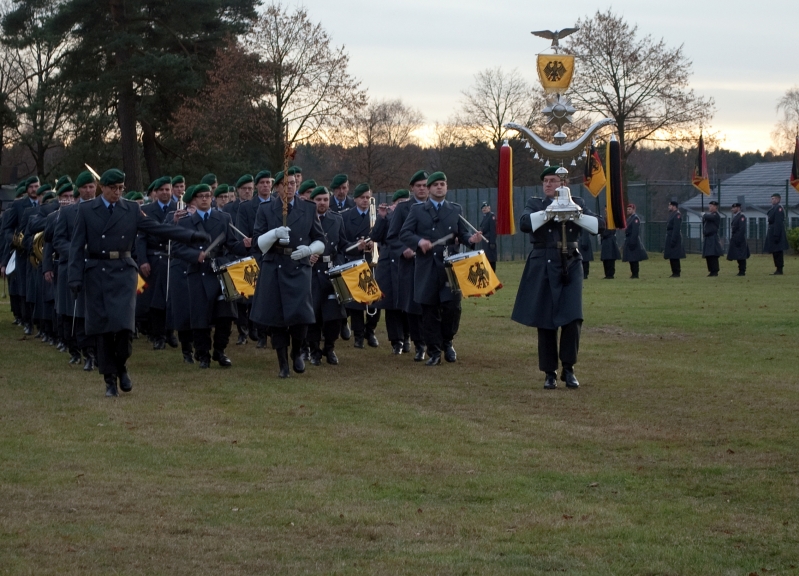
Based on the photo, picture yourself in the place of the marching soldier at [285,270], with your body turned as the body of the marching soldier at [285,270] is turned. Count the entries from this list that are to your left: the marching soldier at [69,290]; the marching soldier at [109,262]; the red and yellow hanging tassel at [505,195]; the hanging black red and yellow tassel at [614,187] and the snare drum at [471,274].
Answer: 3

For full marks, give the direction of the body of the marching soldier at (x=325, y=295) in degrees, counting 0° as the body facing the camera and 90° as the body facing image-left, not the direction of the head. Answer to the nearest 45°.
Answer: approximately 0°

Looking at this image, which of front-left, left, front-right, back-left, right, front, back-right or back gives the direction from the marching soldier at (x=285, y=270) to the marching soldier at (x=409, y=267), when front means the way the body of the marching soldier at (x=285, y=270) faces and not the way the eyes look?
back-left

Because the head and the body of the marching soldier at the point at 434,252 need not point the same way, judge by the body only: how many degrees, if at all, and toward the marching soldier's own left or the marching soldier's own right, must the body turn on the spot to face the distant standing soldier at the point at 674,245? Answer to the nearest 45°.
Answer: approximately 180°

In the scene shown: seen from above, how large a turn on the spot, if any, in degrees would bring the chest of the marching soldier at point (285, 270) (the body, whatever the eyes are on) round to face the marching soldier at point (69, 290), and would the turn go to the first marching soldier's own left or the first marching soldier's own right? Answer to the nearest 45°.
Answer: approximately 90° to the first marching soldier's own right
